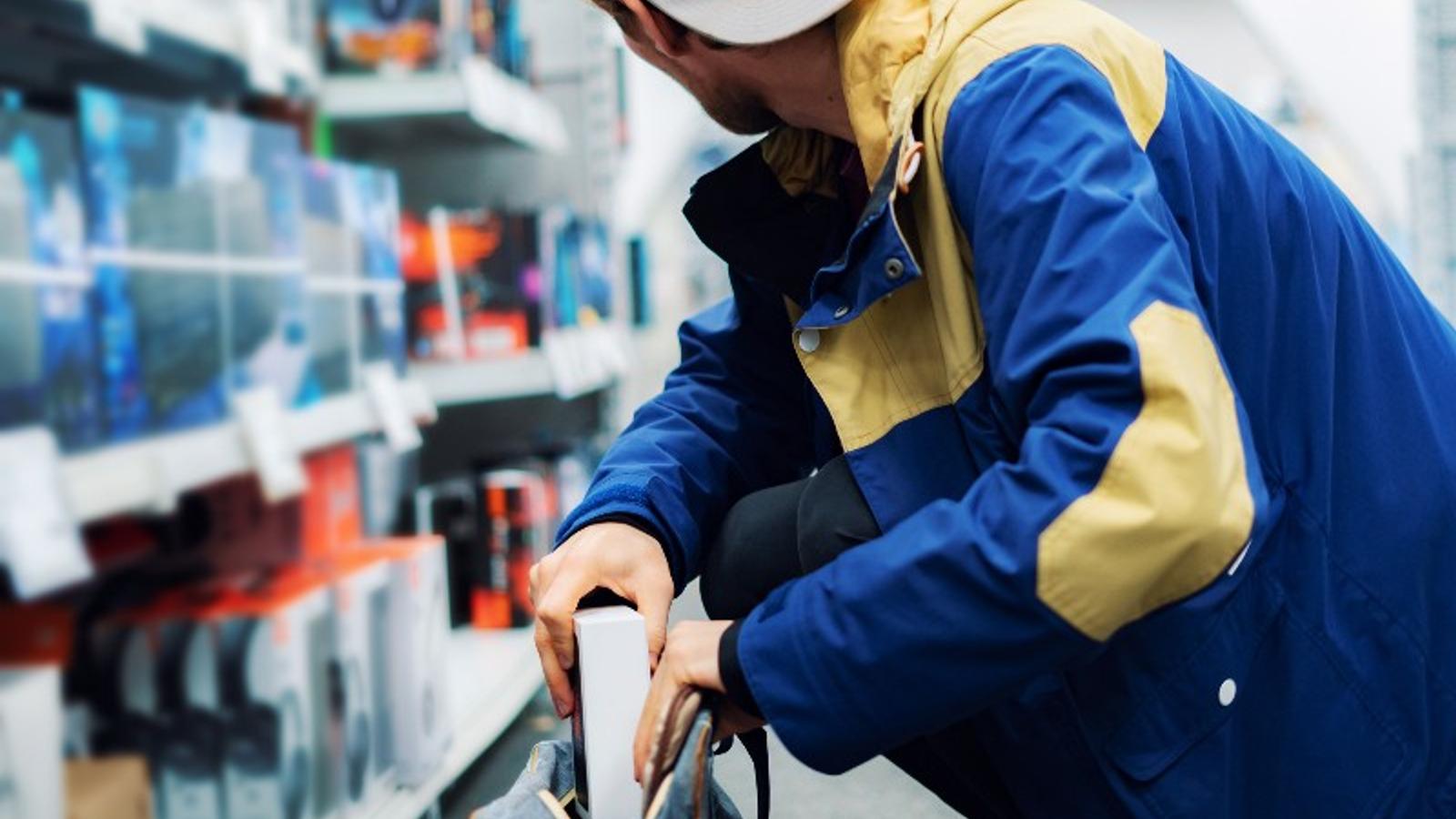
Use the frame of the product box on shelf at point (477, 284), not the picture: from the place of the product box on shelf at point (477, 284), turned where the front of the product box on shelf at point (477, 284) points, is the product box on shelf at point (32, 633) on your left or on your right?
on your right

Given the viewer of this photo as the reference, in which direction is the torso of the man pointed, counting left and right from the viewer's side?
facing to the left of the viewer

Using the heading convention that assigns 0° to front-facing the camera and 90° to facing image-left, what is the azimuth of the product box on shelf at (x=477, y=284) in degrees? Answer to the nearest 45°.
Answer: approximately 315°

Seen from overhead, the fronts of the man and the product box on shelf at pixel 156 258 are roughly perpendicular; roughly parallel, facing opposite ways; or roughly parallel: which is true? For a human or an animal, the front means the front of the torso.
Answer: roughly parallel, facing opposite ways

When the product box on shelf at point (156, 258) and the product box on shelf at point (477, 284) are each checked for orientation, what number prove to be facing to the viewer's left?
0

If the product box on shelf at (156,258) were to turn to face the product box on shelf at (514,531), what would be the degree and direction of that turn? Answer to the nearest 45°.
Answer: approximately 90° to its left

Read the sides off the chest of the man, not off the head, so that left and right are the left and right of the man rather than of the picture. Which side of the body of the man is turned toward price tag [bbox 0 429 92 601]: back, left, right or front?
front

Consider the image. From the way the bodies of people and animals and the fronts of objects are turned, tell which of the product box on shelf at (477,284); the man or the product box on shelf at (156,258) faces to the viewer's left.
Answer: the man

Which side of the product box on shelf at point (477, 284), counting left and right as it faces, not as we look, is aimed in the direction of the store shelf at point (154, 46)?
right

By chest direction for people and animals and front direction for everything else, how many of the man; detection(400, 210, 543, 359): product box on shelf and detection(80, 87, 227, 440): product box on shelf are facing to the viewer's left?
1

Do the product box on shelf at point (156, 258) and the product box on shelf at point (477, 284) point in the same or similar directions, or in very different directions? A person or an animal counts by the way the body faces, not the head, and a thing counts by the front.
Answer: same or similar directions

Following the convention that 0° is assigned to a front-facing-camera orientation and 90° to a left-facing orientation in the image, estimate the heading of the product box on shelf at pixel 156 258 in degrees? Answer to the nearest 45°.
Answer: approximately 315°

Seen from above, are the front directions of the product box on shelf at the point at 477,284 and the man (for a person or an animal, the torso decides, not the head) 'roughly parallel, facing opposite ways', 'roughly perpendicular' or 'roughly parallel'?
roughly parallel, facing opposite ways
